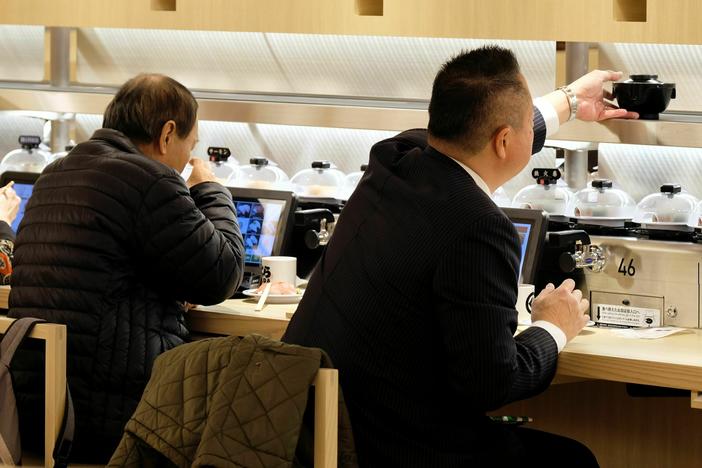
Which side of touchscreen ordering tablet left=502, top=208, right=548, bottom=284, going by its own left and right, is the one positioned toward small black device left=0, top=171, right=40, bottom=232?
right

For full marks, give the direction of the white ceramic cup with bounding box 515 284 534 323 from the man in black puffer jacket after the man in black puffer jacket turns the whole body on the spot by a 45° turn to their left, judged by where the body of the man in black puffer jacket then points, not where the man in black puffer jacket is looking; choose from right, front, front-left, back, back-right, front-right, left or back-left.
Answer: right

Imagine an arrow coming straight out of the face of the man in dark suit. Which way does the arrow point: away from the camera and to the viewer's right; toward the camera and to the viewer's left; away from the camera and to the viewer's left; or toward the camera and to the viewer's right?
away from the camera and to the viewer's right

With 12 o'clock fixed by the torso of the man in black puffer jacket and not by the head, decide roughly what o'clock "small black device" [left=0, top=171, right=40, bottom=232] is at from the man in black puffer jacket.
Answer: The small black device is roughly at 10 o'clock from the man in black puffer jacket.

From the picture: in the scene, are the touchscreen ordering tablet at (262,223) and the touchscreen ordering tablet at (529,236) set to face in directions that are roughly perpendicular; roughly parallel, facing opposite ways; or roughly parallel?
roughly parallel

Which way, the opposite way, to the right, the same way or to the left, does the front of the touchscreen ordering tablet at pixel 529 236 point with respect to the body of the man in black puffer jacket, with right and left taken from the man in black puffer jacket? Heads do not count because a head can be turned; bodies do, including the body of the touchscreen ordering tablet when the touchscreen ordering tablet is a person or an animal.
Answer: the opposite way

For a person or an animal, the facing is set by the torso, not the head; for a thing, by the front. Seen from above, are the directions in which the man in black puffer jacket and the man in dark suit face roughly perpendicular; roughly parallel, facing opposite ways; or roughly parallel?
roughly parallel

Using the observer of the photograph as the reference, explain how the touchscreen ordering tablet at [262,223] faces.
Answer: facing the viewer and to the left of the viewer

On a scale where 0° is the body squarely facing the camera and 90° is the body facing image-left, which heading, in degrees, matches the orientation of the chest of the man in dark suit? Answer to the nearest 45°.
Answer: approximately 225°

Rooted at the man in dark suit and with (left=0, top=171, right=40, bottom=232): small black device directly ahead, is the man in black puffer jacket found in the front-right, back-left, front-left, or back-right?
front-left

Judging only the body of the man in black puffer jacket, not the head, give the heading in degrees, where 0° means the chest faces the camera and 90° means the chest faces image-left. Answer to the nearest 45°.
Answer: approximately 225°

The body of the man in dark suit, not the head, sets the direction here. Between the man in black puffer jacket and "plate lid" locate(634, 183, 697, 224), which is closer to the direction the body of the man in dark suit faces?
the plate lid
